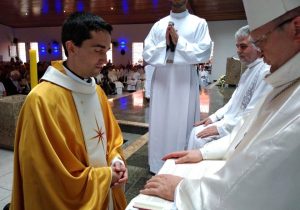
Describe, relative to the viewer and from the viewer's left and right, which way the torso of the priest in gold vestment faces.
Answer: facing the viewer and to the right of the viewer

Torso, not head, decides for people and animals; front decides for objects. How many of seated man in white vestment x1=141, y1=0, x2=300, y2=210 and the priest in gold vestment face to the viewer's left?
1

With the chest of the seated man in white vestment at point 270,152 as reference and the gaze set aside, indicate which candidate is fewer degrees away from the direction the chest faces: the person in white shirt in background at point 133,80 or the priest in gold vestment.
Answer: the priest in gold vestment

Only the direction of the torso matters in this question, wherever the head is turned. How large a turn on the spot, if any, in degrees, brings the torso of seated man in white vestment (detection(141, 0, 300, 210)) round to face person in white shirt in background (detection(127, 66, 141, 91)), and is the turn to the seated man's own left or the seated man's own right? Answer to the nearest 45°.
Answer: approximately 90° to the seated man's own right

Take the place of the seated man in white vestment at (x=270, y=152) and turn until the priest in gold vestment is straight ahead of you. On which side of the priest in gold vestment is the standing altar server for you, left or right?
right

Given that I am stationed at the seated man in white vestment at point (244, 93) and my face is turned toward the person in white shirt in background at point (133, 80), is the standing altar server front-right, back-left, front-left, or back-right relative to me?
front-left

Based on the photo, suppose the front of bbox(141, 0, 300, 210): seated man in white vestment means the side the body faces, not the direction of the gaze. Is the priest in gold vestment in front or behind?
in front

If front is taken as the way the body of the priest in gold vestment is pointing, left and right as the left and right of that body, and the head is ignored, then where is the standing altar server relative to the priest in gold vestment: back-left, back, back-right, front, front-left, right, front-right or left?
left

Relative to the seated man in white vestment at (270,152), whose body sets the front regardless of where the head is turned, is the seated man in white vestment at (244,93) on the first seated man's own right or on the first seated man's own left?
on the first seated man's own right

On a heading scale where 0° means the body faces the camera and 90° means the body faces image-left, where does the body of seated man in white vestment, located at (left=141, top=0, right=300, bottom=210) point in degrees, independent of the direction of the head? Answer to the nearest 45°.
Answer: approximately 90°
